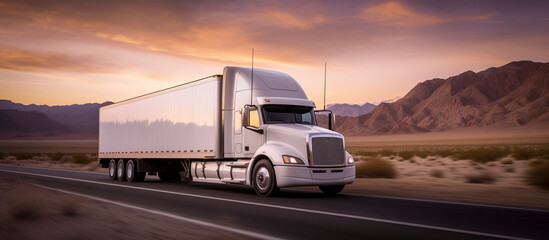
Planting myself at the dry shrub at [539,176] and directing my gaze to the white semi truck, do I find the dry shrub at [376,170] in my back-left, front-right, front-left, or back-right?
front-right

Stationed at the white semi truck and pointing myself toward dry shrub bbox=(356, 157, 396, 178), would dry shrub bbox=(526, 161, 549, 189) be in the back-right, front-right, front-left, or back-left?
front-right

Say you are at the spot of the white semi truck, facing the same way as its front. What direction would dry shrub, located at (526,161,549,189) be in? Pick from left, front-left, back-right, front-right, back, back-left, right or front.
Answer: front-left

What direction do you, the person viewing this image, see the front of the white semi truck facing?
facing the viewer and to the right of the viewer

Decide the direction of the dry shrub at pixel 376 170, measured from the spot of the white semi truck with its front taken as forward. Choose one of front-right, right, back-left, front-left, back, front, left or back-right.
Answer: left
